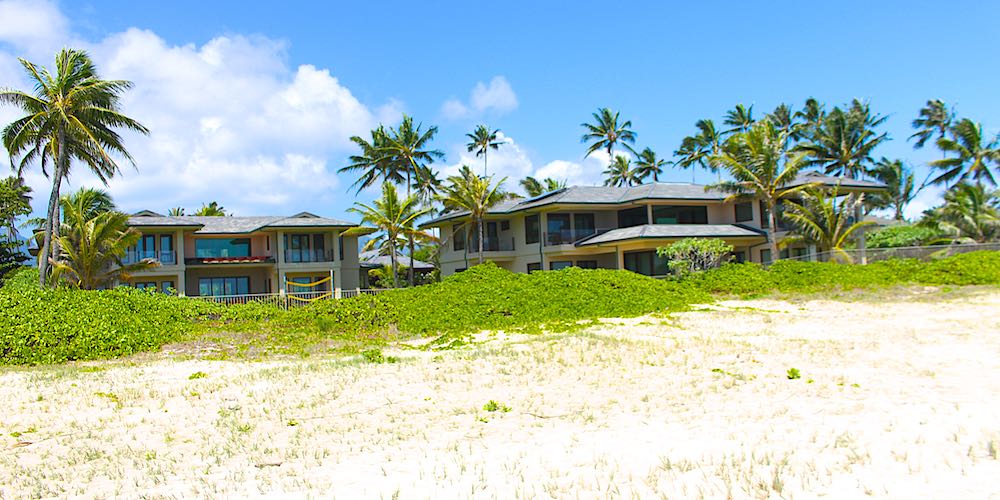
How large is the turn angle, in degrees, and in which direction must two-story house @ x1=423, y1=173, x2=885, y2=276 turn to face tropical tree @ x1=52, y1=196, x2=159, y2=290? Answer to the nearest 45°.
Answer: approximately 45° to its right

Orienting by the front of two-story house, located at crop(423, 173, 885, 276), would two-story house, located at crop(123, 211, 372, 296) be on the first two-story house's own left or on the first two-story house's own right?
on the first two-story house's own right

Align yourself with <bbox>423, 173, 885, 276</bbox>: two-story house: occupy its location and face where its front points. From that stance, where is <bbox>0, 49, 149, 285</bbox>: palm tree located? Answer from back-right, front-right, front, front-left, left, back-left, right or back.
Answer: front-right

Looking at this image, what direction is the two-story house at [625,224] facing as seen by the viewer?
toward the camera

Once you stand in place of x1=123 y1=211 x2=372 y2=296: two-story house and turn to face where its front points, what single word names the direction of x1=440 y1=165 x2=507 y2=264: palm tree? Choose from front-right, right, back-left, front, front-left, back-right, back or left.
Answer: front-left

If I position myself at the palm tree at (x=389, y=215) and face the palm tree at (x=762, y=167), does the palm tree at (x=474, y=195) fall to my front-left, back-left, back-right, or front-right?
front-left

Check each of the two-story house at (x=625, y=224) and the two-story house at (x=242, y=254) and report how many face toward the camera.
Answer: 2

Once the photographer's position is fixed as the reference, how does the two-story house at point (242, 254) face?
facing the viewer

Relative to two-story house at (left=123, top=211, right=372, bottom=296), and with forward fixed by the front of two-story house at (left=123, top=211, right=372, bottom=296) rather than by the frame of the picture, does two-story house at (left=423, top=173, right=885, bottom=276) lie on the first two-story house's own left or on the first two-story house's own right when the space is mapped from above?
on the first two-story house's own left

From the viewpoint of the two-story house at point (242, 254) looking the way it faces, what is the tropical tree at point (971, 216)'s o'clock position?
The tropical tree is roughly at 10 o'clock from the two-story house.

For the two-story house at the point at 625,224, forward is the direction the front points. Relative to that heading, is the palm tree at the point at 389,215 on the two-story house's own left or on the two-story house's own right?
on the two-story house's own right

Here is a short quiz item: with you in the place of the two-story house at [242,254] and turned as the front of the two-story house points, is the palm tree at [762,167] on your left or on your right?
on your left

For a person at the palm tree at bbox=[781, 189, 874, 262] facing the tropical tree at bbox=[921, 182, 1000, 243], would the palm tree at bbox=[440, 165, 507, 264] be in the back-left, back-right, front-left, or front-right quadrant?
back-left
